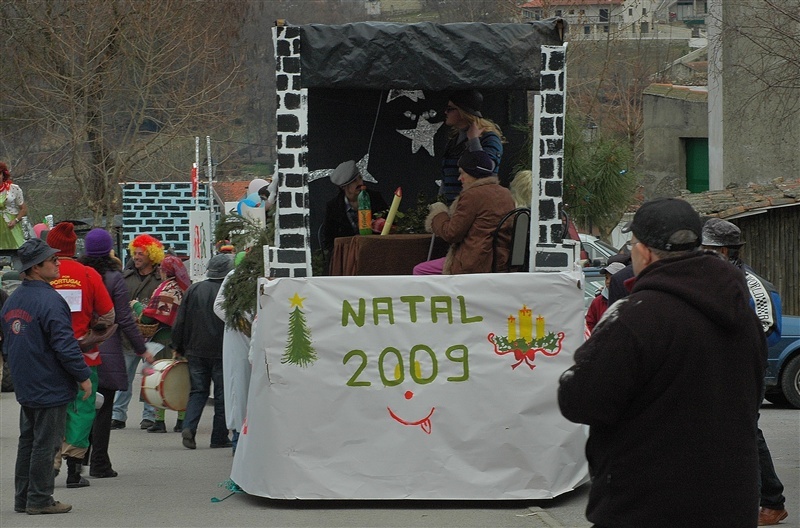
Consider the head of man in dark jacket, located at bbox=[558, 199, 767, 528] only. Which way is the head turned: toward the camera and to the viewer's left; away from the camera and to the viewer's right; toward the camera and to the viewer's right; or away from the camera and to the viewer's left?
away from the camera and to the viewer's left

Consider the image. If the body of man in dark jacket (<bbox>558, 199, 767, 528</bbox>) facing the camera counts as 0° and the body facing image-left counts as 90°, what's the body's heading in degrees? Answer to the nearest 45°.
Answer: approximately 135°

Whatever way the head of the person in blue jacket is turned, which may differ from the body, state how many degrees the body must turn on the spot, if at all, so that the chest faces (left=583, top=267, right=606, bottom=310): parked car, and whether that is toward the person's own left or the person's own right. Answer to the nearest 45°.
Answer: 0° — they already face it

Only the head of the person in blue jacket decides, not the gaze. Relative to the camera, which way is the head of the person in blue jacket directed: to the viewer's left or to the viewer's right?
to the viewer's right

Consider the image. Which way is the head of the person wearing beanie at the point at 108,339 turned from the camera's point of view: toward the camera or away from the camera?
away from the camera

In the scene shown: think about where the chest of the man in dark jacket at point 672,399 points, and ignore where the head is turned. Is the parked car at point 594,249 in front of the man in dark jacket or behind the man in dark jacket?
in front
